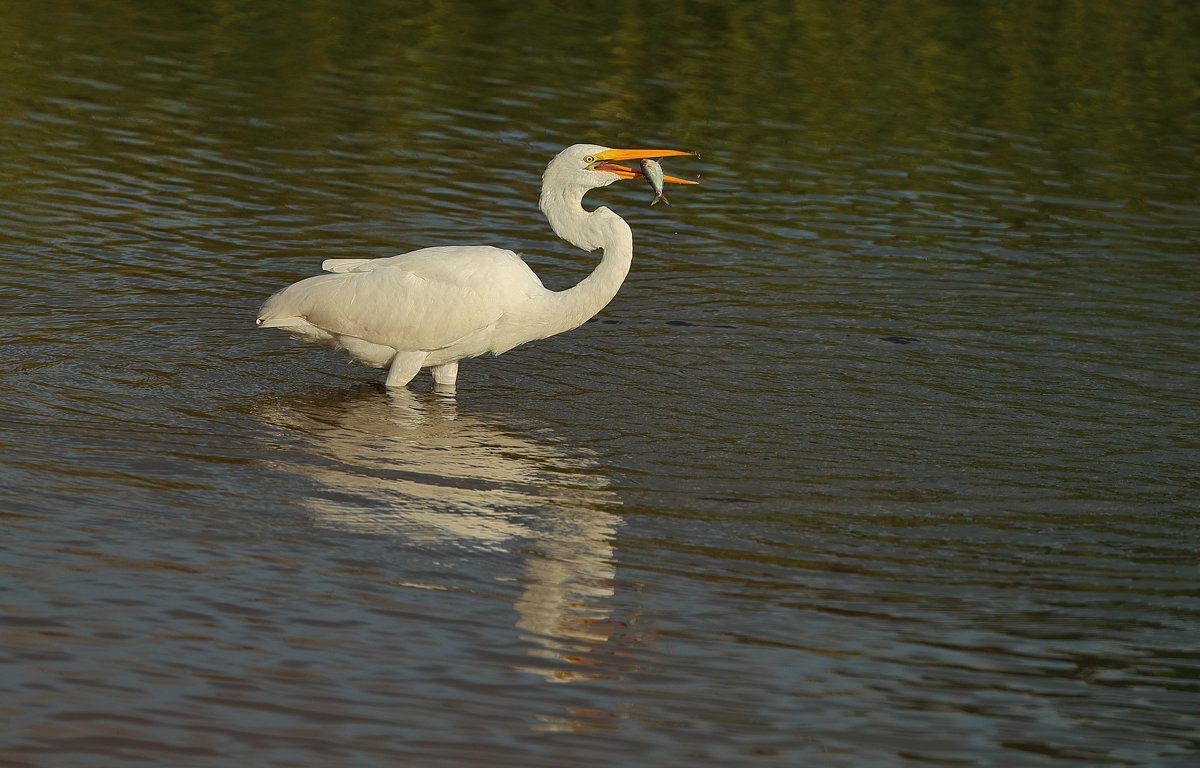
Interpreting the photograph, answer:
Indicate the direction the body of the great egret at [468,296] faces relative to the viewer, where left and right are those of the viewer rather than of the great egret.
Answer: facing to the right of the viewer
